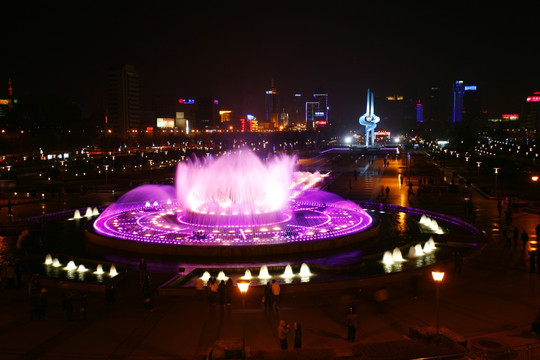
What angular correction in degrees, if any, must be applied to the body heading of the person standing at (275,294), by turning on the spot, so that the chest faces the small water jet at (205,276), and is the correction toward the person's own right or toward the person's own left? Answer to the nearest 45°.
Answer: approximately 45° to the person's own left

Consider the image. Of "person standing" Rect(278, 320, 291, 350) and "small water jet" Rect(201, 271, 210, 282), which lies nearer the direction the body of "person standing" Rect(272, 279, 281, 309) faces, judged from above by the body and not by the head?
the small water jet

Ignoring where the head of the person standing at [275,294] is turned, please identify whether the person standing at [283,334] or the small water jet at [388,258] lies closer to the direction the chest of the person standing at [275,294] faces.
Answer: the small water jet

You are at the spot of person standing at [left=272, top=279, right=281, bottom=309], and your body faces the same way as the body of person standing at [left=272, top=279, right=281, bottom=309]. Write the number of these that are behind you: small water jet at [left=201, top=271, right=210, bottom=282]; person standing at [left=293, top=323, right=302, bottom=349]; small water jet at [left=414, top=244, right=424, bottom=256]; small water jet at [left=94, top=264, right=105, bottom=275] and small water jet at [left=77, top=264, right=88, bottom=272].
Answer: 1

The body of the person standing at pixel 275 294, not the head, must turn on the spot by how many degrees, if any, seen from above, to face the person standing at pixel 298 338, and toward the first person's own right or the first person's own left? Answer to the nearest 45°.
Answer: approximately 180°

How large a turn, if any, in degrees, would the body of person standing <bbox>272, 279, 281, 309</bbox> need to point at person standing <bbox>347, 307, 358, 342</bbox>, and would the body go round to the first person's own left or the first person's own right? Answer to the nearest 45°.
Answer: approximately 135° to the first person's own right

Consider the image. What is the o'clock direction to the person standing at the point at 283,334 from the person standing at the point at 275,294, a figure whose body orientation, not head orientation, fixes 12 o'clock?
the person standing at the point at 283,334 is roughly at 6 o'clock from the person standing at the point at 275,294.

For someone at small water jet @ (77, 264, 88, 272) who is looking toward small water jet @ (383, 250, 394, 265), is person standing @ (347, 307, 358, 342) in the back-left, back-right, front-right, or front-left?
front-right

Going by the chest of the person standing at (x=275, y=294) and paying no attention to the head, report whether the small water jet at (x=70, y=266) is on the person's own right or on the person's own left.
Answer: on the person's own left

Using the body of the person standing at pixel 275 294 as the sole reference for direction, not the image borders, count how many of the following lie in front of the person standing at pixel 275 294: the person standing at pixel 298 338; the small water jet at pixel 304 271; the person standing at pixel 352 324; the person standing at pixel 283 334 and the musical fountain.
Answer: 2

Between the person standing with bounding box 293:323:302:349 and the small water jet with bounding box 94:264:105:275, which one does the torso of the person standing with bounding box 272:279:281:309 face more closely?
the small water jet

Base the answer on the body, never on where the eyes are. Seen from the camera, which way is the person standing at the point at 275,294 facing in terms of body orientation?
away from the camera

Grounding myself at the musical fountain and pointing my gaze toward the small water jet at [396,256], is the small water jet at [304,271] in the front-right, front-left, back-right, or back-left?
front-right

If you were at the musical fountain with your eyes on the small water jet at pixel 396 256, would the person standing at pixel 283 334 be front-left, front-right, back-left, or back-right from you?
front-right

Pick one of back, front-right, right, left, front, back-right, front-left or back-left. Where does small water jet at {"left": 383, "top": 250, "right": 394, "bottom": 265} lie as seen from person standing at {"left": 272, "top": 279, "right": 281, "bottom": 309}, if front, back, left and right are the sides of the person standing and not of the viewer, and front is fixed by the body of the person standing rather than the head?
front-right

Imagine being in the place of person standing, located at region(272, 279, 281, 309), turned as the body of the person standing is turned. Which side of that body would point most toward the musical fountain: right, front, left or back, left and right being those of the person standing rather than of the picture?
front

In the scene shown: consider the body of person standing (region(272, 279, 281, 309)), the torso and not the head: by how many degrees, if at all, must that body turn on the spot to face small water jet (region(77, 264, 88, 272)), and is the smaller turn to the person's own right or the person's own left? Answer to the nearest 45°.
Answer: approximately 45° to the person's own left
